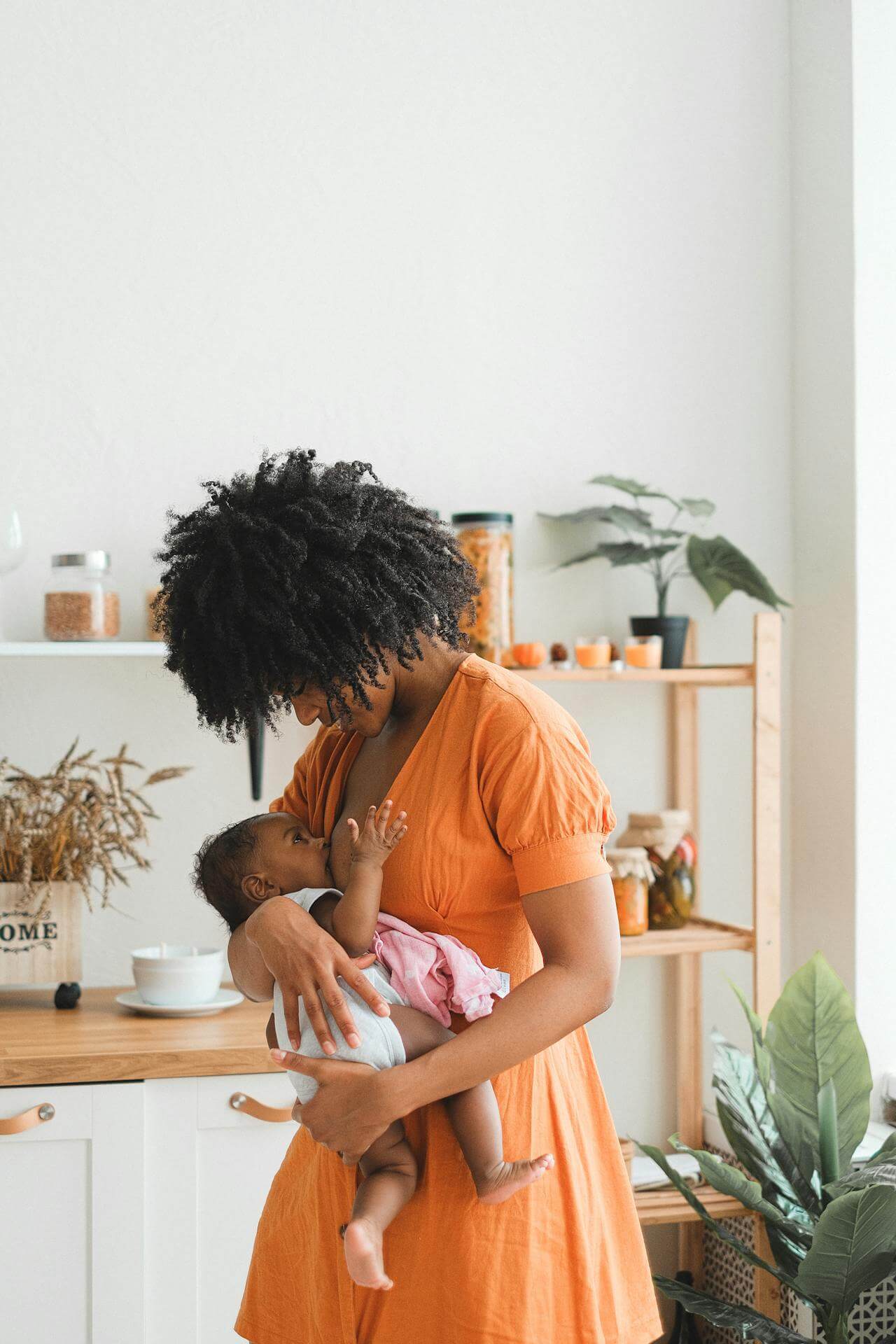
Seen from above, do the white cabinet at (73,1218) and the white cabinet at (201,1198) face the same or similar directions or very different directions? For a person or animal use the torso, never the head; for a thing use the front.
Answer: same or similar directions

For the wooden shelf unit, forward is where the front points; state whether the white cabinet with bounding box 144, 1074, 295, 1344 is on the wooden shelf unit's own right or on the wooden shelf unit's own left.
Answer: on the wooden shelf unit's own right

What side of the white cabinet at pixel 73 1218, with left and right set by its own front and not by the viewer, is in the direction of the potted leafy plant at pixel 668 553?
left

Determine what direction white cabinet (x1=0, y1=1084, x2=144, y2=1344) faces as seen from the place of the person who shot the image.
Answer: facing the viewer

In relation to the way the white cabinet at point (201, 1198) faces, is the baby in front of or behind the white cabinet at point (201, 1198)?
in front

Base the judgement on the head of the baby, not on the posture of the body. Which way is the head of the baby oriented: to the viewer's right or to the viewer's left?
to the viewer's right

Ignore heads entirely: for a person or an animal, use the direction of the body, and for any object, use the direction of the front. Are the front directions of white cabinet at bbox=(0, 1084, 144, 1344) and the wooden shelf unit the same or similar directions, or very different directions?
same or similar directions

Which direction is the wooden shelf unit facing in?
toward the camera

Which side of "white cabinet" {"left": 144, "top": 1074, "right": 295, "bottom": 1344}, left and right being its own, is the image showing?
front

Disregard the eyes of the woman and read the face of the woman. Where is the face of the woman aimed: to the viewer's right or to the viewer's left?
to the viewer's left

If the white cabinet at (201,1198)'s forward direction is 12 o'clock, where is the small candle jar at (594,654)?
The small candle jar is roughly at 8 o'clock from the white cabinet.

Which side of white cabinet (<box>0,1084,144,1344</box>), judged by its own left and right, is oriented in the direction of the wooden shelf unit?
left
